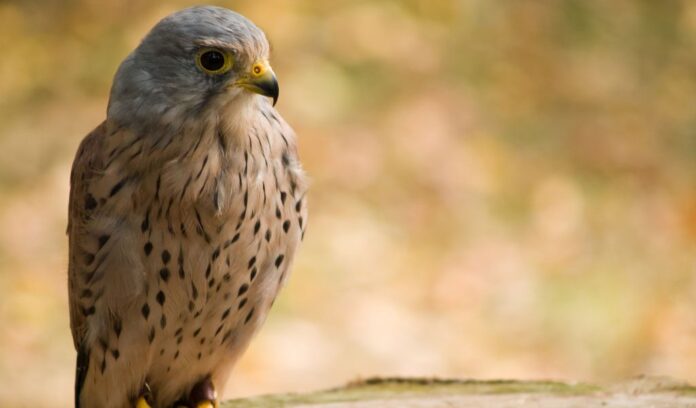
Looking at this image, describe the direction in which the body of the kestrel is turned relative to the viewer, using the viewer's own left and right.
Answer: facing the viewer and to the right of the viewer
